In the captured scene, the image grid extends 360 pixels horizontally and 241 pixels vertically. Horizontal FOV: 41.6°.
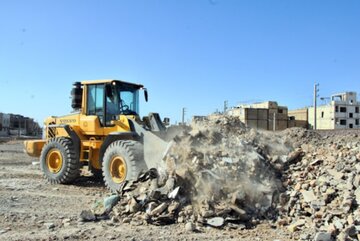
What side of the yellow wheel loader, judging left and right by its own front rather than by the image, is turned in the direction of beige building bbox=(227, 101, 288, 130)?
left

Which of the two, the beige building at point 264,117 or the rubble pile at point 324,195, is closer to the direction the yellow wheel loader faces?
the rubble pile

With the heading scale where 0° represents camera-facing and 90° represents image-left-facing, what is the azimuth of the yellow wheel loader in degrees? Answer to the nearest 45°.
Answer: approximately 315°

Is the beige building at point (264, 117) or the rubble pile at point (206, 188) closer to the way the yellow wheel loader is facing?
the rubble pile

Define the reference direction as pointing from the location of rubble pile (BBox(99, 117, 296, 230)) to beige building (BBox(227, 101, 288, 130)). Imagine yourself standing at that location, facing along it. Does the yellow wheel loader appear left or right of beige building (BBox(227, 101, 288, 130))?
left

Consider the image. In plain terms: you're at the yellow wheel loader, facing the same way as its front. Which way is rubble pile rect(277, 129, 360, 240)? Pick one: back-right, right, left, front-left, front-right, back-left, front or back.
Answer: front

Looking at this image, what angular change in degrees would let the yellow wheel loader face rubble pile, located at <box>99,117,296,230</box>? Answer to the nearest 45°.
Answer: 0° — it already faces it
